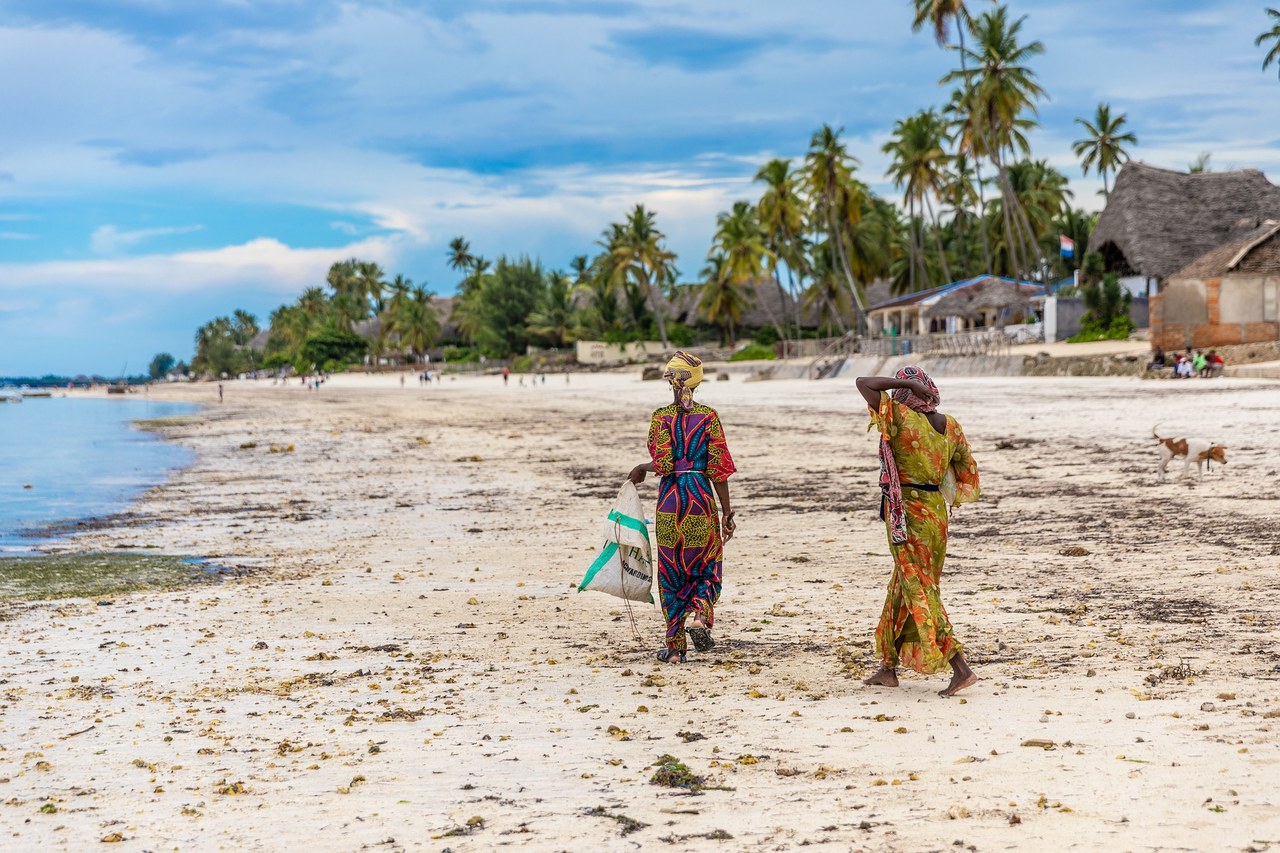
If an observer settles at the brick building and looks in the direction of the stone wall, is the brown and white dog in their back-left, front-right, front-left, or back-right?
front-left

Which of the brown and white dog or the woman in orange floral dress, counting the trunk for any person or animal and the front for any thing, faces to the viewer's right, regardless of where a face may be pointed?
the brown and white dog

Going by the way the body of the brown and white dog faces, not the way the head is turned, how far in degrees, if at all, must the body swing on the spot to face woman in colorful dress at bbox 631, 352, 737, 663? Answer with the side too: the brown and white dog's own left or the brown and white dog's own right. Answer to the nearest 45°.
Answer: approximately 90° to the brown and white dog's own right

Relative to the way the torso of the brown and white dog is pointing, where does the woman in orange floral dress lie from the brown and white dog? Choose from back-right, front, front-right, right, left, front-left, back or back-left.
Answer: right

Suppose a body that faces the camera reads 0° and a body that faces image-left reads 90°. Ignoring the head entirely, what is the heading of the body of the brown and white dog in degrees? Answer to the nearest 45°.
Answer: approximately 270°

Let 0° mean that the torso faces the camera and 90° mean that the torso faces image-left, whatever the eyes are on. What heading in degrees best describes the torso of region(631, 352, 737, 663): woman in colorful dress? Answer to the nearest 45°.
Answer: approximately 180°

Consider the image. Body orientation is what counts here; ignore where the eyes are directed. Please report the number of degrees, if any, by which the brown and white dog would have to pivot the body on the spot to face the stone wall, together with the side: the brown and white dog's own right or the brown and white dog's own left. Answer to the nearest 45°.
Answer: approximately 90° to the brown and white dog's own left

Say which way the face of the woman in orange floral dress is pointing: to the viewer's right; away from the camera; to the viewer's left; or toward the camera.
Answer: away from the camera

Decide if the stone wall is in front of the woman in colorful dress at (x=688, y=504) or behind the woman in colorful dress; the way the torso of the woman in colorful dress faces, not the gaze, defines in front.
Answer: in front

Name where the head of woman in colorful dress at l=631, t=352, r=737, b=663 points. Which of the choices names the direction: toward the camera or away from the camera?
away from the camera

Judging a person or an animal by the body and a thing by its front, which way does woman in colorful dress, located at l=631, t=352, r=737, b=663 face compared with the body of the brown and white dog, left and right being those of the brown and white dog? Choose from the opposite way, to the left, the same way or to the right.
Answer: to the left

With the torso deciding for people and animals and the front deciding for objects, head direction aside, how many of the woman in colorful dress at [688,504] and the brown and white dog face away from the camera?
1

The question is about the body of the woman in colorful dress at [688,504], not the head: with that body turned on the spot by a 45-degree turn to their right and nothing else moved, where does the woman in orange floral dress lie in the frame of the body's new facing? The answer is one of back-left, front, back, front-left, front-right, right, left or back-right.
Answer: right

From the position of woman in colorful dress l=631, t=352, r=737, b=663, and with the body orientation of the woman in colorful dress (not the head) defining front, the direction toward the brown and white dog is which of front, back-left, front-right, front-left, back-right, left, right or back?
front-right

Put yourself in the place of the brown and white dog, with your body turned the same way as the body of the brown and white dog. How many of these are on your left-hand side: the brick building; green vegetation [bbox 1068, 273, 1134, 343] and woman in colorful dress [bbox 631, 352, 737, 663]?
2

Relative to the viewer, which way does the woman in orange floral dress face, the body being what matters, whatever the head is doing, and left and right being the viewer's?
facing away from the viewer and to the left of the viewer

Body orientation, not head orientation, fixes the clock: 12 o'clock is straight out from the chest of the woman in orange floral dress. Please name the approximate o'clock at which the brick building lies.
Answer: The brick building is roughly at 2 o'clock from the woman in orange floral dress.
